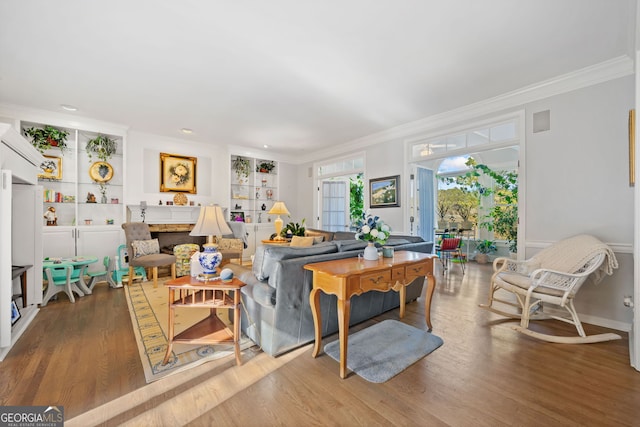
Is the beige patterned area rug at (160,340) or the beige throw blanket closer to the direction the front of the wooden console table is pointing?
the beige throw blanket

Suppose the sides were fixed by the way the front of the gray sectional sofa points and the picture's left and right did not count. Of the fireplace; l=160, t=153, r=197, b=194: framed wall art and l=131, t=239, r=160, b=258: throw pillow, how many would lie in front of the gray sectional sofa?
3

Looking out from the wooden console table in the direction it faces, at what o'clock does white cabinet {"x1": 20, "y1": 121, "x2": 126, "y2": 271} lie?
The white cabinet is roughly at 5 o'clock from the wooden console table.

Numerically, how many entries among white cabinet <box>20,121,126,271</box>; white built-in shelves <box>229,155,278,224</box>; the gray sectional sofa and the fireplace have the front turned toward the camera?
3

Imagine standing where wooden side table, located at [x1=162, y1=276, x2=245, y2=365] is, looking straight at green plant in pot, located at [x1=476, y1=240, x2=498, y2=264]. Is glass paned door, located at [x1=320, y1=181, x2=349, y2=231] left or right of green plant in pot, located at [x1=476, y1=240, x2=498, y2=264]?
left

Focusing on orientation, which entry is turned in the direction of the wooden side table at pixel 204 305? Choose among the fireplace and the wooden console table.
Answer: the fireplace

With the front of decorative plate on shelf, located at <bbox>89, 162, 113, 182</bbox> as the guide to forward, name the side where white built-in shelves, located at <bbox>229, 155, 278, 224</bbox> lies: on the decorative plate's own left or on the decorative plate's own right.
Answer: on the decorative plate's own left

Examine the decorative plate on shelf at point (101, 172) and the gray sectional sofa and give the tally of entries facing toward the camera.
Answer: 1

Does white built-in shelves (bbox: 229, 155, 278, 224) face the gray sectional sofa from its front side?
yes

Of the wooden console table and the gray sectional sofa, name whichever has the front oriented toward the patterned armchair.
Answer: the gray sectional sofa

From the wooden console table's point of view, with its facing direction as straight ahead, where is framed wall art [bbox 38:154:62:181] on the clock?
The framed wall art is roughly at 5 o'clock from the wooden console table.

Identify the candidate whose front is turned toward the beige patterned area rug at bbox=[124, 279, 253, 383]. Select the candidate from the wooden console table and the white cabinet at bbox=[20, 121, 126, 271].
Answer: the white cabinet

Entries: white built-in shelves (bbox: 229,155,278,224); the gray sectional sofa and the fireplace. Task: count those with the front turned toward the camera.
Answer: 2

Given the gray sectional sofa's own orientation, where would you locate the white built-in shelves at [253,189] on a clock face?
The white built-in shelves is roughly at 1 o'clock from the gray sectional sofa.

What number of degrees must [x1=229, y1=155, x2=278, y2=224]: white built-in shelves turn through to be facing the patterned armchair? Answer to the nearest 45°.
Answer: approximately 45° to its right
